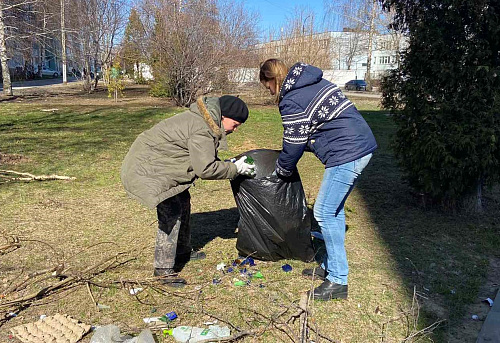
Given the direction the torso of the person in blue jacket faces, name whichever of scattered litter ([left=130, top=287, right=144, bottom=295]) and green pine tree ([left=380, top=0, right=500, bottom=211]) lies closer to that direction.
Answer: the scattered litter

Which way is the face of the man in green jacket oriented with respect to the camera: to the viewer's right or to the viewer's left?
to the viewer's right

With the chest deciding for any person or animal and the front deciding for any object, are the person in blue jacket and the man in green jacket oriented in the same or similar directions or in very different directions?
very different directions

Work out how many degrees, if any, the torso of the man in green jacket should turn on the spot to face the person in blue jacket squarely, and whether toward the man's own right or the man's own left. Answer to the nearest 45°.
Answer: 0° — they already face them

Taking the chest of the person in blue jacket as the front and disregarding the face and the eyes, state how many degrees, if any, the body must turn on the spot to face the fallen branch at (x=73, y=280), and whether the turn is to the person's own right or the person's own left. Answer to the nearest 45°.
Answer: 0° — they already face it

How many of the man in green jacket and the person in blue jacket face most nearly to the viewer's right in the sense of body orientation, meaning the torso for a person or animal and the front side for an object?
1

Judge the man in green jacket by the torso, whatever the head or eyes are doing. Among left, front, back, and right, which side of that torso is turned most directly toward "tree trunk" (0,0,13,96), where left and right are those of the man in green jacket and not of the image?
left

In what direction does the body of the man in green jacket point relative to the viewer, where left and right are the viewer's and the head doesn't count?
facing to the right of the viewer

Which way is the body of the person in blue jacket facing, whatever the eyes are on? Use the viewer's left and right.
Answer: facing to the left of the viewer

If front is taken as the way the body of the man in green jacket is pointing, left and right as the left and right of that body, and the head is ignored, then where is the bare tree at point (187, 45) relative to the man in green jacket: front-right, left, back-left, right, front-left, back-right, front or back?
left
